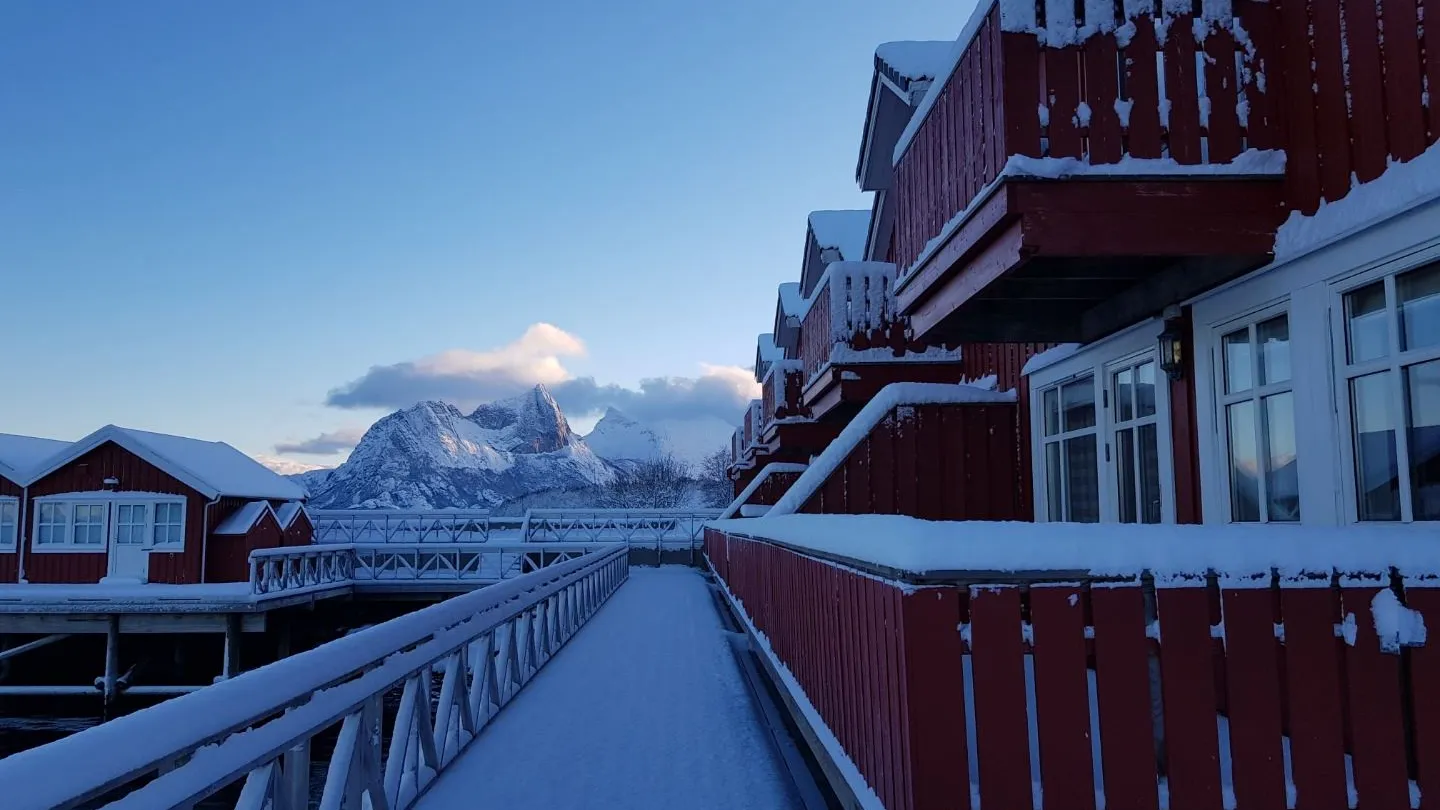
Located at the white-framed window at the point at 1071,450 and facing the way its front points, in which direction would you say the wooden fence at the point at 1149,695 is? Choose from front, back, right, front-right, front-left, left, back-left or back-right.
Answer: front-left

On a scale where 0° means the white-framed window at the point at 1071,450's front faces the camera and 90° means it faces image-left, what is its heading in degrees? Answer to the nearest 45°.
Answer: approximately 45°

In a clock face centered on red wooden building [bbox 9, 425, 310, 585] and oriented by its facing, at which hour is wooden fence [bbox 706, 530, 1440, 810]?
The wooden fence is roughly at 12 o'clock from the red wooden building.

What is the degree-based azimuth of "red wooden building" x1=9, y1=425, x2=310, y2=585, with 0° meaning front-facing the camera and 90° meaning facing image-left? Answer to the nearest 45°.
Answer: approximately 0°

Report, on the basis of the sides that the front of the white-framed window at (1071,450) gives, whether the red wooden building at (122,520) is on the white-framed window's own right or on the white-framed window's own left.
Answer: on the white-framed window's own right

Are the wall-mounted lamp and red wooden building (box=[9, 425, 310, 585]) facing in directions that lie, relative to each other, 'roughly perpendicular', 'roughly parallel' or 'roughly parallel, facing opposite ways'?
roughly perpendicular

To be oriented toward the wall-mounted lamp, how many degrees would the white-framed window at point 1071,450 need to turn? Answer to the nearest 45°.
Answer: approximately 45° to its left

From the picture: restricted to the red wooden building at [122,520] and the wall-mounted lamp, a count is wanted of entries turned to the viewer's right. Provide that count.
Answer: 0

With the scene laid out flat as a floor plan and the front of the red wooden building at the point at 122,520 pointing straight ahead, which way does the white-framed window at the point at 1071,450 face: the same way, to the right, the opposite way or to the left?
to the right
